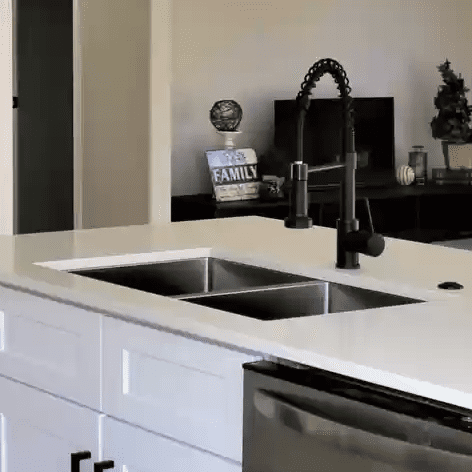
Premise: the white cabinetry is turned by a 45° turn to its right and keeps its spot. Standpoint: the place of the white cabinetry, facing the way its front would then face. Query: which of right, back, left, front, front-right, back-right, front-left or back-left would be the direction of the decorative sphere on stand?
right

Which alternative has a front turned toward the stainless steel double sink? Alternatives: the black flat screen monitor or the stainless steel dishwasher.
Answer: the black flat screen monitor

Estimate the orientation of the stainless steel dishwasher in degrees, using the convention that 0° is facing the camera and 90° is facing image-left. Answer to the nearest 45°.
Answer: approximately 45°

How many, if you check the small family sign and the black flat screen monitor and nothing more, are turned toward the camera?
2

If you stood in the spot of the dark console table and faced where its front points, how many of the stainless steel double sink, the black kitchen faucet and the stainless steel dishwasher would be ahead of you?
3

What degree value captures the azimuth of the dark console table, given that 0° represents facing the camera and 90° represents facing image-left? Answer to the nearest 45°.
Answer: approximately 0°

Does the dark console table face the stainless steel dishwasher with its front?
yes

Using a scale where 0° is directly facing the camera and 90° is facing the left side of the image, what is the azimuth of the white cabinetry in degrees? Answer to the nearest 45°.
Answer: approximately 45°

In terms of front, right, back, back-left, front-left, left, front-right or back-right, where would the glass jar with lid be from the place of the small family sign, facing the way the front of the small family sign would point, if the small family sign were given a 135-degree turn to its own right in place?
right

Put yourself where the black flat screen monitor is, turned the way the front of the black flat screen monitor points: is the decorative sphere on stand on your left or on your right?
on your right

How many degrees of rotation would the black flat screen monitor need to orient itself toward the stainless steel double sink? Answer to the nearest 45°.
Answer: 0° — it already faces it

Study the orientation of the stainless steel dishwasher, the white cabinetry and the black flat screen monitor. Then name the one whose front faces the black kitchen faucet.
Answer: the black flat screen monitor

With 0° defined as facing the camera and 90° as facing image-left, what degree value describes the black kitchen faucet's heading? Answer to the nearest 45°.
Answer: approximately 45°
